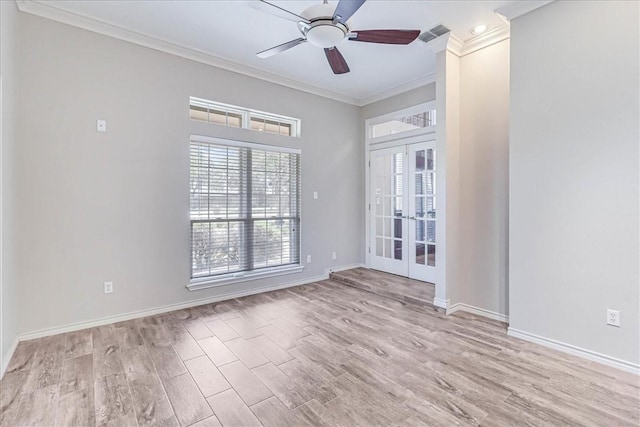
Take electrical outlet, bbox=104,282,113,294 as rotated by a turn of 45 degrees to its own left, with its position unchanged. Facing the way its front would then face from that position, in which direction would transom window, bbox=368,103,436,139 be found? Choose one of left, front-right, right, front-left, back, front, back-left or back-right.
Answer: front-left

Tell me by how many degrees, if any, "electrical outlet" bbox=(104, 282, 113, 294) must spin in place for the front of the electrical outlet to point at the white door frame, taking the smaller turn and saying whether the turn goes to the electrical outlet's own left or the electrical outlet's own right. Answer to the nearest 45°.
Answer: approximately 90° to the electrical outlet's own left

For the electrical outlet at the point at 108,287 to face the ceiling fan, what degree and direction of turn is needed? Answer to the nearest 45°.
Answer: approximately 45° to its left

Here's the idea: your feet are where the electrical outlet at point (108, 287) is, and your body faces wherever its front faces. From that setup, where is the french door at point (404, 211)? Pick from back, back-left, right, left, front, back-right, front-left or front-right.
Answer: left

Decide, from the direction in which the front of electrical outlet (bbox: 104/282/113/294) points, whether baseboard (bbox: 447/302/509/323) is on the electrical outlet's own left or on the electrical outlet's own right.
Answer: on the electrical outlet's own left

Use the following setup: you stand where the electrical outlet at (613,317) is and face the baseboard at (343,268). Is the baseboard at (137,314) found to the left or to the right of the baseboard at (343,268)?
left

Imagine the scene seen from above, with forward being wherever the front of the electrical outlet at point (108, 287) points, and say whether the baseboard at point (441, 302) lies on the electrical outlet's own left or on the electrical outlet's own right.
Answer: on the electrical outlet's own left
